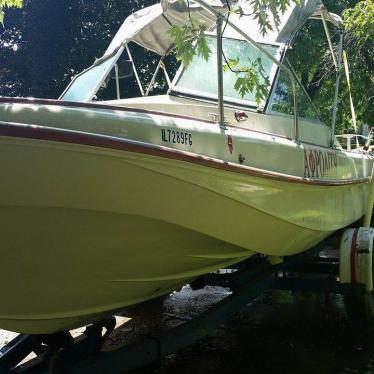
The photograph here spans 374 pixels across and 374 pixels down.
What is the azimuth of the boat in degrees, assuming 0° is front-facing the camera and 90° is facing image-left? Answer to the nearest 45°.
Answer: approximately 45°
